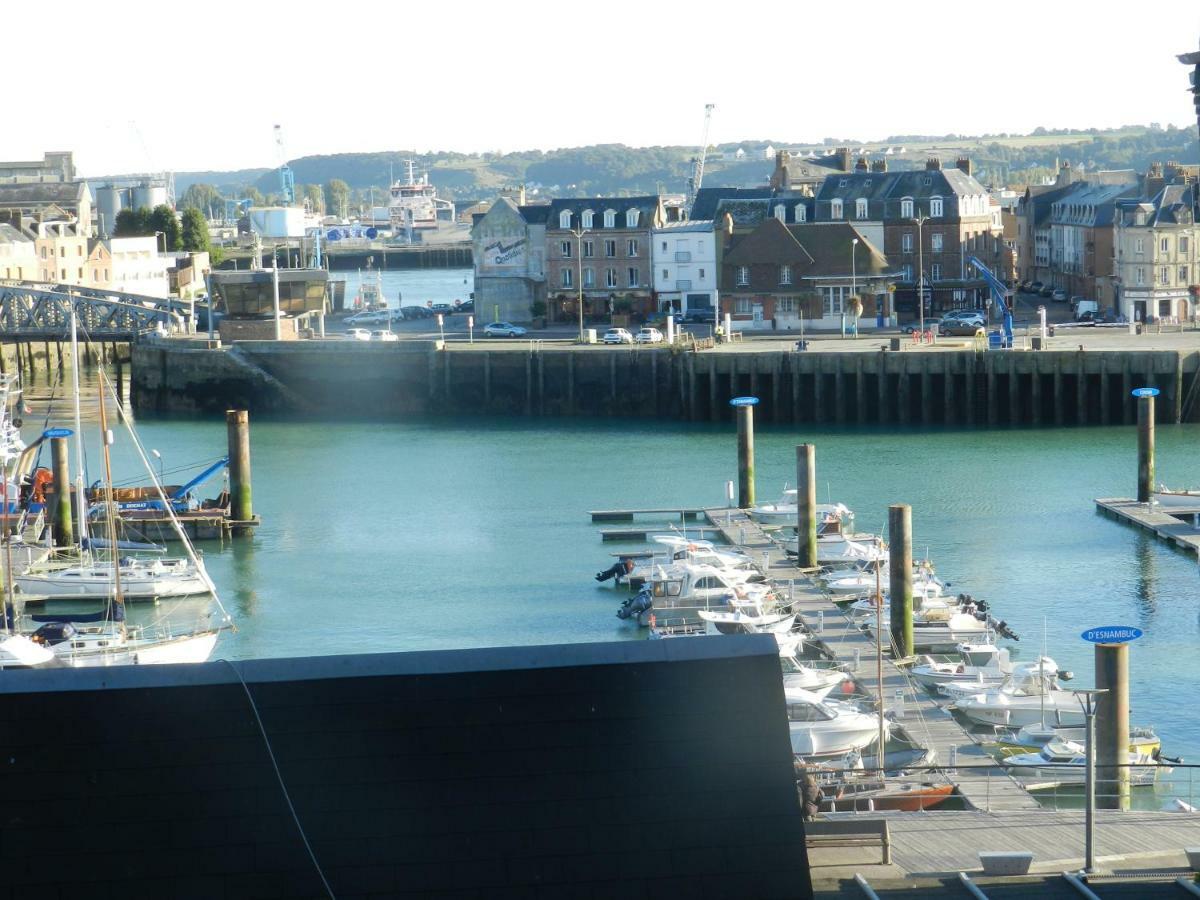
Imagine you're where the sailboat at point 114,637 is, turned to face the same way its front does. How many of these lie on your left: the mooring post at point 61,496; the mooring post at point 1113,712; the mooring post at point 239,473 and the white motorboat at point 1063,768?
2

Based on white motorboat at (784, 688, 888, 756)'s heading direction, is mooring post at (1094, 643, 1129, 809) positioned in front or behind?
in front

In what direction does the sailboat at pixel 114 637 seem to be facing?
to the viewer's right

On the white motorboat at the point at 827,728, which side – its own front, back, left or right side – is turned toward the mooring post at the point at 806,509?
left

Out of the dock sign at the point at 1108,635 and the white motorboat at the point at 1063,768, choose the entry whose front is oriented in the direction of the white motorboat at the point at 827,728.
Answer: the white motorboat at the point at 1063,768

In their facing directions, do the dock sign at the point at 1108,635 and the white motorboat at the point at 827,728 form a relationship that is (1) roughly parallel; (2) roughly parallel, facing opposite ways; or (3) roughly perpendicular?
roughly perpendicular

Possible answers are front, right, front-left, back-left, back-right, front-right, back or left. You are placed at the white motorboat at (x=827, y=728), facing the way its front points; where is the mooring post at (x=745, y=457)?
left

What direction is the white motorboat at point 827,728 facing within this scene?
to the viewer's right

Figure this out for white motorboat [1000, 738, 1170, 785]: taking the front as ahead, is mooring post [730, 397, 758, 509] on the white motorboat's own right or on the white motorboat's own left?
on the white motorboat's own right

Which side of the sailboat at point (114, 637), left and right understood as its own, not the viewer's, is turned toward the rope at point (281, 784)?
right

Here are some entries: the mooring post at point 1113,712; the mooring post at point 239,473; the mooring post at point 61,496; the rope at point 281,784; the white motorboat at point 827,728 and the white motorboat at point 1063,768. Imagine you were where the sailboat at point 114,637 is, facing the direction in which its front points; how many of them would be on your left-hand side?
2

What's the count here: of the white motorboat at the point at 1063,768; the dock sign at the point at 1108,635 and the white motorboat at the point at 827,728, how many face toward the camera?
1

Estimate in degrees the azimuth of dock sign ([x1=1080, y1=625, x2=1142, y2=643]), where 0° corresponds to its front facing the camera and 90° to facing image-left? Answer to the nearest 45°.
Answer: approximately 0°

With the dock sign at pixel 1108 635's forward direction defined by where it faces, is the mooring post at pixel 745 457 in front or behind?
behind

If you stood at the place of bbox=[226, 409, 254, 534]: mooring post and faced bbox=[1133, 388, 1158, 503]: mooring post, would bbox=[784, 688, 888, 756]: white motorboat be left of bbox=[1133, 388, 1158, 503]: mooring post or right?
right
